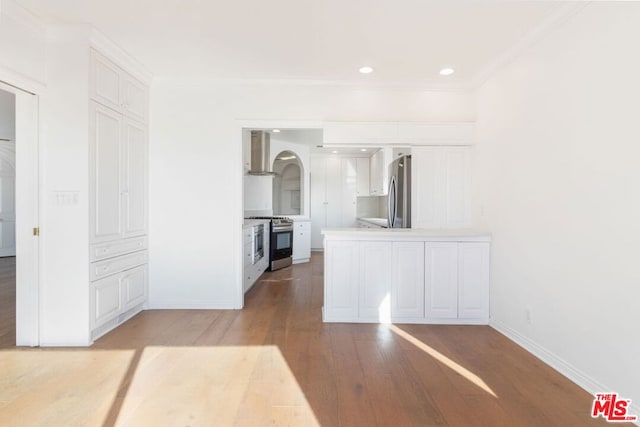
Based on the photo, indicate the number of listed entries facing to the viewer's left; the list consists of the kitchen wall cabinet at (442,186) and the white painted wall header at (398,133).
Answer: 0

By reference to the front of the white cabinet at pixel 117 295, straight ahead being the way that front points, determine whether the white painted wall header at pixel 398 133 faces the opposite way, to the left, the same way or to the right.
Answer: to the right

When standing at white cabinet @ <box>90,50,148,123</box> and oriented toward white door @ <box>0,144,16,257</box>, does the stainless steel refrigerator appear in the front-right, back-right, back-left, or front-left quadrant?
back-right

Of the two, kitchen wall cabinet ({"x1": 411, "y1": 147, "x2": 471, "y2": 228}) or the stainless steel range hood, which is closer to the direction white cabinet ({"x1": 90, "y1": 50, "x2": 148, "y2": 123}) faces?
the kitchen wall cabinet

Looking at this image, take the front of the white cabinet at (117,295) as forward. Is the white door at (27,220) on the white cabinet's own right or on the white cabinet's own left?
on the white cabinet's own right

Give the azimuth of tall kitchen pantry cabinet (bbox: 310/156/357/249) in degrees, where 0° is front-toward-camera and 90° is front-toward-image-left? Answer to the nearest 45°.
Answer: approximately 0°
